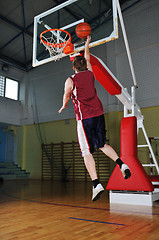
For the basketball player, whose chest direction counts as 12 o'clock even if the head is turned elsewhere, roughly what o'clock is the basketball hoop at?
The basketball hoop is roughly at 11 o'clock from the basketball player.

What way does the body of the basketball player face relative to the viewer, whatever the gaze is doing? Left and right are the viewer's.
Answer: facing away from the viewer and to the left of the viewer
